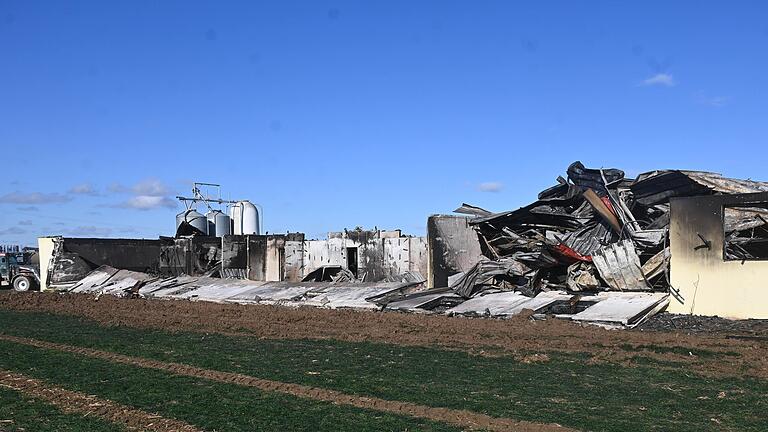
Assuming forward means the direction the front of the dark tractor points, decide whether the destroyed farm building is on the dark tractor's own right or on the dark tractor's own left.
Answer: on the dark tractor's own right
